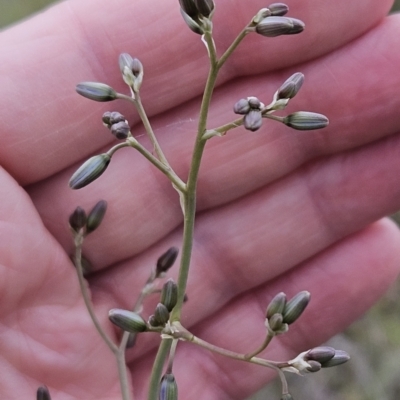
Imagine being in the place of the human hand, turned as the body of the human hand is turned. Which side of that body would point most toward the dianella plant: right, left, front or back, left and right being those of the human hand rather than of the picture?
front
